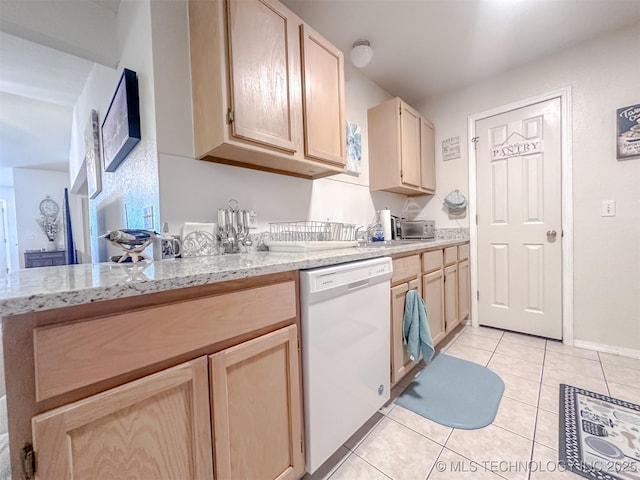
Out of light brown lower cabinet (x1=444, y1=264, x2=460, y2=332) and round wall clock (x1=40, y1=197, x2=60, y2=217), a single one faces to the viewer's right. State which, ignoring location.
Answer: the light brown lower cabinet

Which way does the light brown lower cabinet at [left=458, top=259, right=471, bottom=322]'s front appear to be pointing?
to the viewer's right

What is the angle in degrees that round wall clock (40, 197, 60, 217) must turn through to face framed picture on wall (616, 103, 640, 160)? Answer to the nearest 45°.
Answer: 0° — it already faces it

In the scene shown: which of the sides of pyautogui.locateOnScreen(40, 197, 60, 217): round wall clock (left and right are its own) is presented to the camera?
front

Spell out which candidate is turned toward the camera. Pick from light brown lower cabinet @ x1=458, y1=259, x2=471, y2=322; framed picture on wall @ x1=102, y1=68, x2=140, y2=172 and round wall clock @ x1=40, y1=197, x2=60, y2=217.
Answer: the round wall clock

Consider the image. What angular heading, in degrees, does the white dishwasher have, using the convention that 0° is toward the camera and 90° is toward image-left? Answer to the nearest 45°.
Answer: approximately 315°

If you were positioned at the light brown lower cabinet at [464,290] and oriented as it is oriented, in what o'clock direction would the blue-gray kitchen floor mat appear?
The blue-gray kitchen floor mat is roughly at 3 o'clock from the light brown lower cabinet.

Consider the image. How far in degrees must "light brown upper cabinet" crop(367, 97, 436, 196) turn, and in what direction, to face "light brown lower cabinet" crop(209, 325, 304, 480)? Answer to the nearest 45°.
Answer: approximately 45° to its right

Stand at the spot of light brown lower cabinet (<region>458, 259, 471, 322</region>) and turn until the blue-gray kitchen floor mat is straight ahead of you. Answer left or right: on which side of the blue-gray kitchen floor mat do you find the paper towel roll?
right

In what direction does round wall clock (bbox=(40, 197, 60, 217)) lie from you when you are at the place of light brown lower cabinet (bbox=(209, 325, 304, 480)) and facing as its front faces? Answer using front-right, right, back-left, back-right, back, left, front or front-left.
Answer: back

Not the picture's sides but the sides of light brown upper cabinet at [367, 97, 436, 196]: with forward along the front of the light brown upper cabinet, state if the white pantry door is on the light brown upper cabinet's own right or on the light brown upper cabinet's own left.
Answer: on the light brown upper cabinet's own left

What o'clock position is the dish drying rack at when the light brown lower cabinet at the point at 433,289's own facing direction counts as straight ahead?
The dish drying rack is roughly at 3 o'clock from the light brown lower cabinet.

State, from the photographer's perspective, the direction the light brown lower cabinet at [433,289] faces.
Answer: facing the viewer and to the right of the viewer

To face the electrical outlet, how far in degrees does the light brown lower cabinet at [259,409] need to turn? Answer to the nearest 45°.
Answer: approximately 135° to its left
